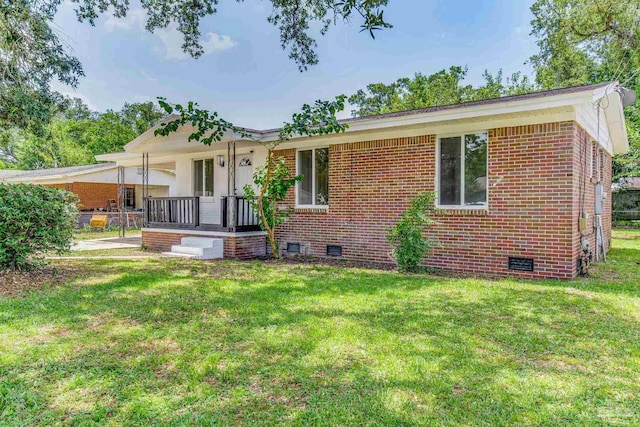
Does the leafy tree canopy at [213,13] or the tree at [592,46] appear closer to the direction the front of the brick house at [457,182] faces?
the leafy tree canopy

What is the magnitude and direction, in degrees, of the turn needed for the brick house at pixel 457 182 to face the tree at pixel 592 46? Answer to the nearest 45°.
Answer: approximately 180°

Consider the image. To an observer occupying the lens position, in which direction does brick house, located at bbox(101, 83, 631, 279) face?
facing the viewer and to the left of the viewer

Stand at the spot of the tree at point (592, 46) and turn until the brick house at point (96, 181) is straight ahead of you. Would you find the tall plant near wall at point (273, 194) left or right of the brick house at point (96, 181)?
left

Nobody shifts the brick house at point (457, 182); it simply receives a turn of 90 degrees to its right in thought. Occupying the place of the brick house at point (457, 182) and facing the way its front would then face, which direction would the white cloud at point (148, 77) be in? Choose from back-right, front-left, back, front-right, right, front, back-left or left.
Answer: front

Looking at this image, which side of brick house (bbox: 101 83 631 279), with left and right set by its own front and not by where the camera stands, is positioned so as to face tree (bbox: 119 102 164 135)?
right

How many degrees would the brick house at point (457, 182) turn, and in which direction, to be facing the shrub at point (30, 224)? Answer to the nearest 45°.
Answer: approximately 45° to its right

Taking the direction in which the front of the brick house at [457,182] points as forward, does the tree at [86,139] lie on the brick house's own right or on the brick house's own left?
on the brick house's own right

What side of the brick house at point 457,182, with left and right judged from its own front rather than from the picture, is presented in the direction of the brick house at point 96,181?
right

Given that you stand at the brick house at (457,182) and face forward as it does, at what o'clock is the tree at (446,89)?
The tree is roughly at 5 o'clock from the brick house.
